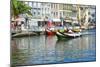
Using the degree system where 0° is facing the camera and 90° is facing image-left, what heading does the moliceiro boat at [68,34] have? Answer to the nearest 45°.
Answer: approximately 45°
